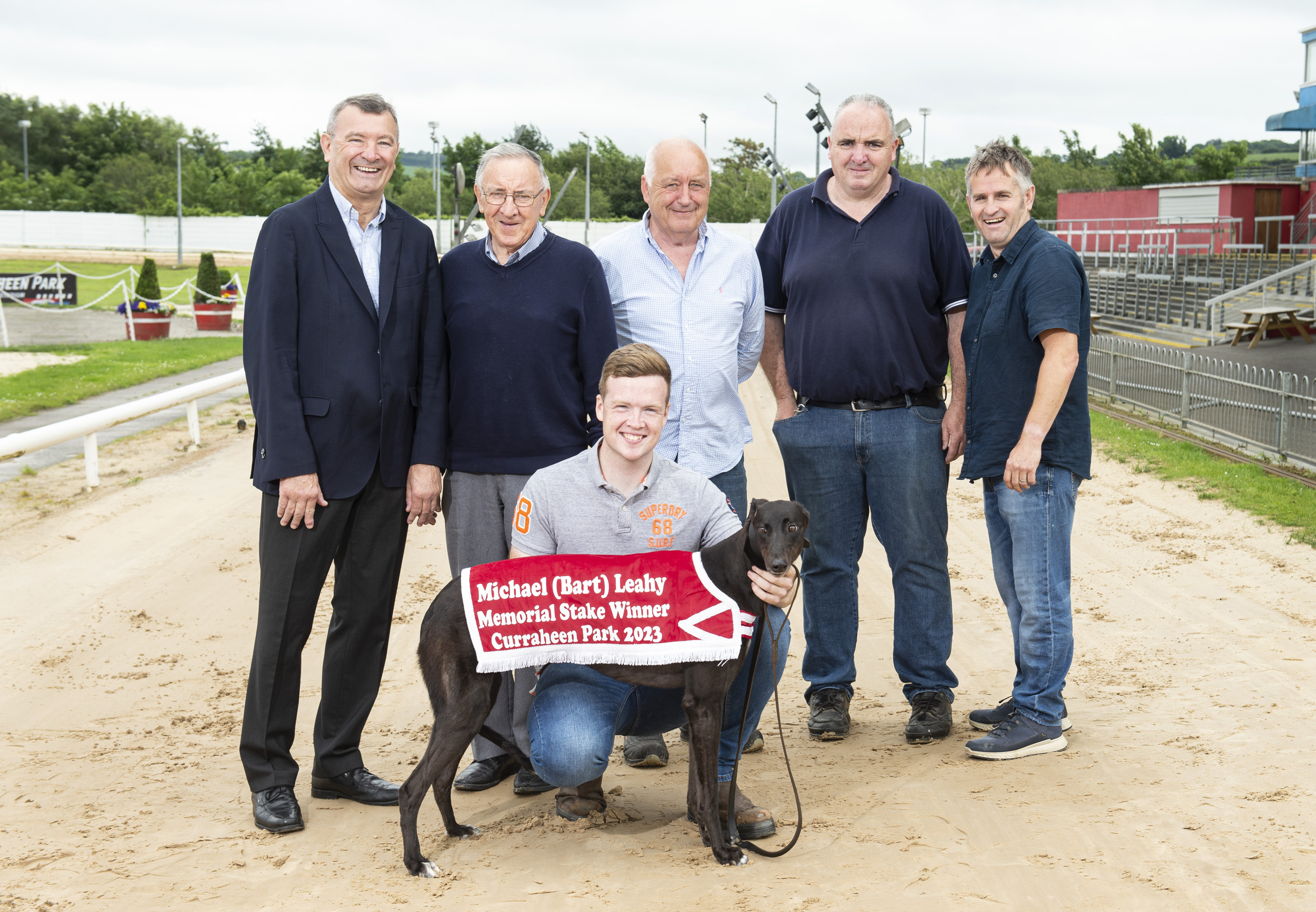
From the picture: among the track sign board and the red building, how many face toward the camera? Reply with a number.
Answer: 2

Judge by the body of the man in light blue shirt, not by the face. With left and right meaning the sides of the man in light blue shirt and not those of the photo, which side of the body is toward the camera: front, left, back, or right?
front

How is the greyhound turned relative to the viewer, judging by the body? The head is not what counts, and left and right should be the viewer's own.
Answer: facing to the right of the viewer

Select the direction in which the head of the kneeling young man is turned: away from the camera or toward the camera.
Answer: toward the camera

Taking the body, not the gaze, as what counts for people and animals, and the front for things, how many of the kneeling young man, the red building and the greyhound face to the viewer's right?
1

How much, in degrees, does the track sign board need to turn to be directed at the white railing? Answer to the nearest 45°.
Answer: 0° — it already faces it

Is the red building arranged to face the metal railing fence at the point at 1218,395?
yes

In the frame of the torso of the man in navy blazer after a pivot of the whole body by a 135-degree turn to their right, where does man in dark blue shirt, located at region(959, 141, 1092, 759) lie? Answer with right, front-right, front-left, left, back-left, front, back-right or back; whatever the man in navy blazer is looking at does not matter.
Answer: back

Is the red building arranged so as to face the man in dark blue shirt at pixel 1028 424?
yes

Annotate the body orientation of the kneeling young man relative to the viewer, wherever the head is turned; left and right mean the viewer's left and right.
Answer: facing the viewer

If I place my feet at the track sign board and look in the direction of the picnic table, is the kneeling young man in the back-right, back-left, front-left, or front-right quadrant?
front-right

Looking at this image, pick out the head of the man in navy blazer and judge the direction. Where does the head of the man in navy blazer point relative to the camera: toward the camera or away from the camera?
toward the camera

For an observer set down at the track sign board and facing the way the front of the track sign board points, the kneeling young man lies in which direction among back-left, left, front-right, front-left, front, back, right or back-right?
front

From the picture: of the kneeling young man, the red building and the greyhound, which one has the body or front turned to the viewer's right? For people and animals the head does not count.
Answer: the greyhound

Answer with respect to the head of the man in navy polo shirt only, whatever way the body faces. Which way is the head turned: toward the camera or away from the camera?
toward the camera

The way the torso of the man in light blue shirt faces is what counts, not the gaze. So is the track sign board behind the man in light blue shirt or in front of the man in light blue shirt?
behind

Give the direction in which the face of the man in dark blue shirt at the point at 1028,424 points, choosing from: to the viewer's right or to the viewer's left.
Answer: to the viewer's left
